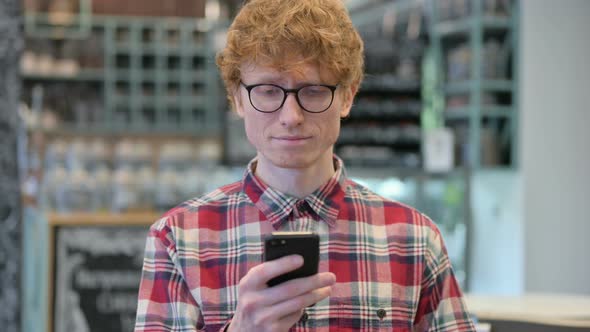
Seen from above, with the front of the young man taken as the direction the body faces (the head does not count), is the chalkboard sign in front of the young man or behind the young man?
behind

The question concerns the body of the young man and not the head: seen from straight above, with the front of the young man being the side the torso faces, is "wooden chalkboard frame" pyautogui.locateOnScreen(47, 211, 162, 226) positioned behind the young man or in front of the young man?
behind

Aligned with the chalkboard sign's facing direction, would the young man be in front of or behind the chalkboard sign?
in front

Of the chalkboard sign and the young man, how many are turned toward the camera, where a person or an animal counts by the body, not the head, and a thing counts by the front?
2

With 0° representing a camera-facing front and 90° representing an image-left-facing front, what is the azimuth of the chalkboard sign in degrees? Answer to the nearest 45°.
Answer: approximately 0°

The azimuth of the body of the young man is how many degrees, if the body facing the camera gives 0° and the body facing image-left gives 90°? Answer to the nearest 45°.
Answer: approximately 0°
